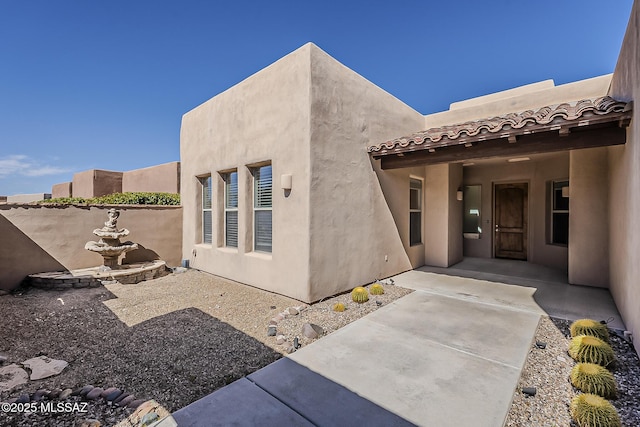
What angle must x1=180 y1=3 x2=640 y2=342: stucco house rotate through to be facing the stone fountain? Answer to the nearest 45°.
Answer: approximately 45° to its right

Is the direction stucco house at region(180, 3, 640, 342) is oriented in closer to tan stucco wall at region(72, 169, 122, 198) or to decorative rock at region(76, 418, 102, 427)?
the decorative rock

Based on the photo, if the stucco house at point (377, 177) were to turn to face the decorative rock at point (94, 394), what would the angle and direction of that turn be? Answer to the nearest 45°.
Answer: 0° — it already faces it

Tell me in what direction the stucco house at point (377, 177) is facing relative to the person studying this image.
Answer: facing the viewer and to the left of the viewer

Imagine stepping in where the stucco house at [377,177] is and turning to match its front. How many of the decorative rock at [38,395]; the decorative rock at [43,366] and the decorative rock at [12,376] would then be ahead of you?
3

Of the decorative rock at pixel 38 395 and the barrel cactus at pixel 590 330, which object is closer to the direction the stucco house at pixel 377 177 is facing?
the decorative rock

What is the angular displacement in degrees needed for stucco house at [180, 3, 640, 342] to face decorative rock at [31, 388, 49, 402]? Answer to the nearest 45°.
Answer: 0° — it already faces it

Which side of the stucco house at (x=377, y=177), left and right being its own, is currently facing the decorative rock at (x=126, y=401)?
front
